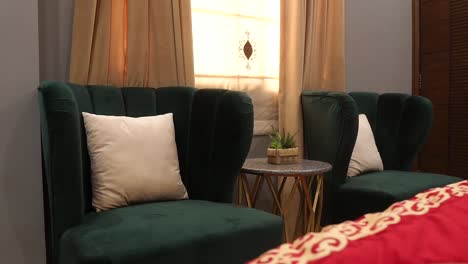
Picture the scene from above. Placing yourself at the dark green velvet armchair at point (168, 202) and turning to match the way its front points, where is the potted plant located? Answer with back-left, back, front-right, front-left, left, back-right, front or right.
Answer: left

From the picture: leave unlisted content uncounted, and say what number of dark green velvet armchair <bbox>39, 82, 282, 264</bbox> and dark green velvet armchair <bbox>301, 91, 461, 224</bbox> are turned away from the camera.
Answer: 0

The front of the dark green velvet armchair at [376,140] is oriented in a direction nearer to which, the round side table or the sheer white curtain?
the round side table

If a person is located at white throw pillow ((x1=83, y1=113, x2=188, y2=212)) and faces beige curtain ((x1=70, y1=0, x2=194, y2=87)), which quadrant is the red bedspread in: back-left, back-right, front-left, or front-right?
back-right

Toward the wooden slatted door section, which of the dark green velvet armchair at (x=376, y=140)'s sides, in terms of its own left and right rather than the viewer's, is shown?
left

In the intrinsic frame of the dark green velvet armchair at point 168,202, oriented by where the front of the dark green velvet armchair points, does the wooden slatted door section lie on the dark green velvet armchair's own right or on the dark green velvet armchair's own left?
on the dark green velvet armchair's own left

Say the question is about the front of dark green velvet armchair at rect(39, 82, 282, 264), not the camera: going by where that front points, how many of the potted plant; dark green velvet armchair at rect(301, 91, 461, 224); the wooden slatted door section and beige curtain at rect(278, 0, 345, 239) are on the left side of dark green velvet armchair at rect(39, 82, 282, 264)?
4

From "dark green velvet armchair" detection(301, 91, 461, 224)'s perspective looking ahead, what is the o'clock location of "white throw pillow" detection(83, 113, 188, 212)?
The white throw pillow is roughly at 3 o'clock from the dark green velvet armchair.

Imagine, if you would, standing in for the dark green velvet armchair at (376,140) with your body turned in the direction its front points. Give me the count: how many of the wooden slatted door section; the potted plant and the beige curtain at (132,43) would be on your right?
2

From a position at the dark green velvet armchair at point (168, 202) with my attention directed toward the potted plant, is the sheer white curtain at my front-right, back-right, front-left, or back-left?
front-left

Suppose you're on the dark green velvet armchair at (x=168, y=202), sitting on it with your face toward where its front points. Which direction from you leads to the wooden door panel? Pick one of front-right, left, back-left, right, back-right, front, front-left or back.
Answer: left

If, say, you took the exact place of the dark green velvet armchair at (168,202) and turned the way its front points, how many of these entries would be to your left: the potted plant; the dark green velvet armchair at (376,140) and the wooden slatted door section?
3

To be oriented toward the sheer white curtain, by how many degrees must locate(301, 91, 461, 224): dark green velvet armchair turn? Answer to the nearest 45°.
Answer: approximately 135° to its right

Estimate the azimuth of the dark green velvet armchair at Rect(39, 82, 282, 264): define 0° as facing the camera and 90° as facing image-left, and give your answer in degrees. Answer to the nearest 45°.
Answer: approximately 315°

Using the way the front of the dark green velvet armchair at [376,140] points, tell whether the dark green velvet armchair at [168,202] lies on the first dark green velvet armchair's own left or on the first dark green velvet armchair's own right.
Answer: on the first dark green velvet armchair's own right

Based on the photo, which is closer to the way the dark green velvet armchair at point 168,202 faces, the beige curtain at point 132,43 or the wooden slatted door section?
the wooden slatted door section
